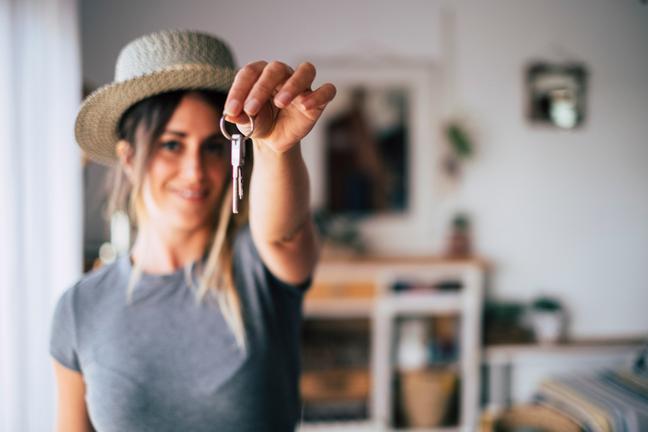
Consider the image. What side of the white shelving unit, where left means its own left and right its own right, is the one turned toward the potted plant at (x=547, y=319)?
left

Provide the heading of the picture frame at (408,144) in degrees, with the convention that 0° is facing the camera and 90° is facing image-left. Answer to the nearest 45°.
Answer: approximately 0°
